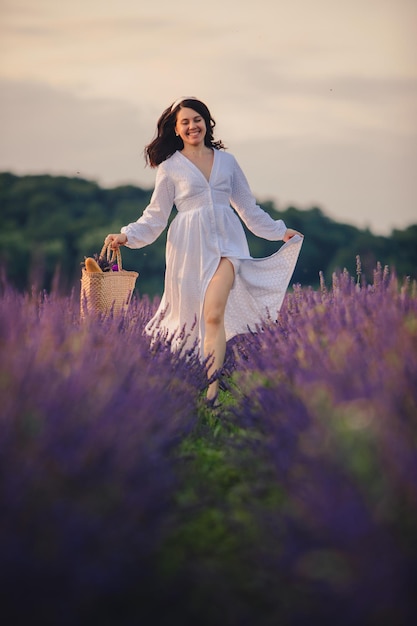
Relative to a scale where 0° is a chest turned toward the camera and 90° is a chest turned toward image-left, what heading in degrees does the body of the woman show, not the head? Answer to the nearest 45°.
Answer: approximately 0°
